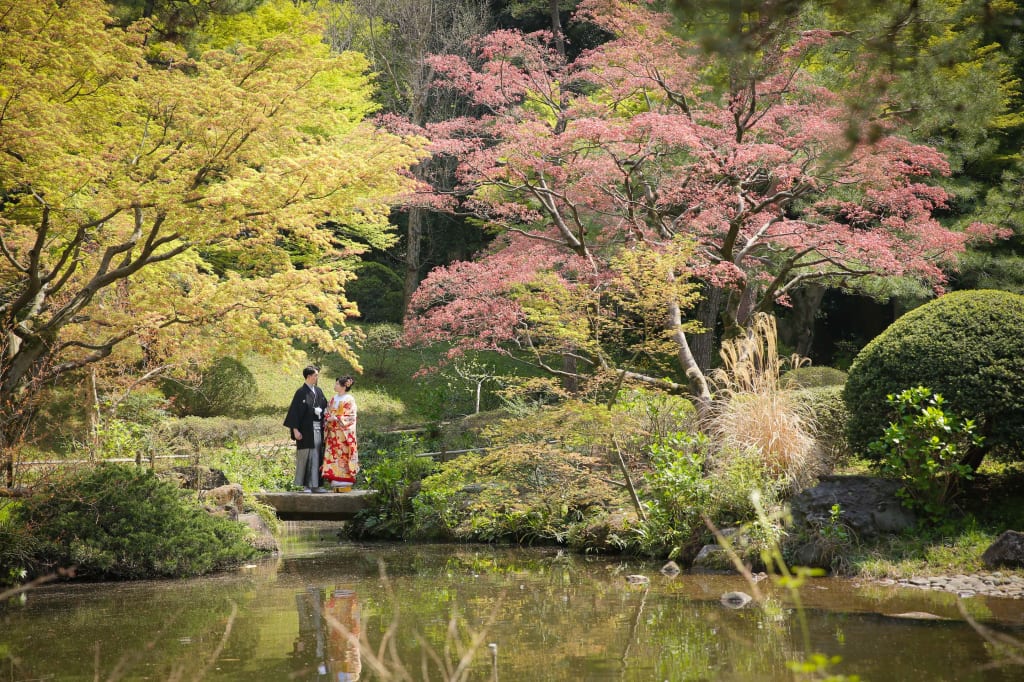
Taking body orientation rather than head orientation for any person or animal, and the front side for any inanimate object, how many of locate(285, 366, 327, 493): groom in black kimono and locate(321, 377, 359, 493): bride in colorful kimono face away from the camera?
0

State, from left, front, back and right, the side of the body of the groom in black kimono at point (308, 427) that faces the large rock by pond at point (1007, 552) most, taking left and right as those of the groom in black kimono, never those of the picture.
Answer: front

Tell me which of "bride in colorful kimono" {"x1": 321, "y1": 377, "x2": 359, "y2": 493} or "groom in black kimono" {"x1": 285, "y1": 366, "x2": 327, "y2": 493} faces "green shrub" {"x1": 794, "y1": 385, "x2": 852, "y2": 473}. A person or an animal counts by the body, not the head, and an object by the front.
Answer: the groom in black kimono

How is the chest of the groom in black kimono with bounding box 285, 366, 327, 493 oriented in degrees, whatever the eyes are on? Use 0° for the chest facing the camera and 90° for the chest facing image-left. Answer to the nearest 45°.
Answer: approximately 315°

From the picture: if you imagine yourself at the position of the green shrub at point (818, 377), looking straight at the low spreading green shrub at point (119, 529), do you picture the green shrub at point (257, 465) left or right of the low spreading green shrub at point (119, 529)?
right

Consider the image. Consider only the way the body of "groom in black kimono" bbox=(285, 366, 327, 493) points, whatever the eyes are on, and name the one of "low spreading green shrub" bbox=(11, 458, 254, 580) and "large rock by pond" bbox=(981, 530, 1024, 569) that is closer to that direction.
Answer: the large rock by pond

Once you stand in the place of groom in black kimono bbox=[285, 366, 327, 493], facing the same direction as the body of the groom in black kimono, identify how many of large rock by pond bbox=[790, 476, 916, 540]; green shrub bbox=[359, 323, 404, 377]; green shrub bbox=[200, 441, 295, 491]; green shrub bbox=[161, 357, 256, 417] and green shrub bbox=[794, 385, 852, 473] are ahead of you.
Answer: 2

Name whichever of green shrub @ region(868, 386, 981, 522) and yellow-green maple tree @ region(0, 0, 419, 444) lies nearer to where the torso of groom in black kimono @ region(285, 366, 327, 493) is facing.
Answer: the green shrub

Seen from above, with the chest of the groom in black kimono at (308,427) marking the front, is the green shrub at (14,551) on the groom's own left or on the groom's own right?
on the groom's own right

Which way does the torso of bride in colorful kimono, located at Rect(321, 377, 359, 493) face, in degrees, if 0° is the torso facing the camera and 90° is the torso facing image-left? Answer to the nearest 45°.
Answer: approximately 45°

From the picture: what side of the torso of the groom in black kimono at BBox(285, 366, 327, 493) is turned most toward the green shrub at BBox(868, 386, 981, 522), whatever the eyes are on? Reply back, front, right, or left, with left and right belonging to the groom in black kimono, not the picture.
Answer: front

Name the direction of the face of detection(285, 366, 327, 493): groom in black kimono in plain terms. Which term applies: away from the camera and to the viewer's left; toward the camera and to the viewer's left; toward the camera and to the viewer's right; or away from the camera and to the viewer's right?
toward the camera and to the viewer's right

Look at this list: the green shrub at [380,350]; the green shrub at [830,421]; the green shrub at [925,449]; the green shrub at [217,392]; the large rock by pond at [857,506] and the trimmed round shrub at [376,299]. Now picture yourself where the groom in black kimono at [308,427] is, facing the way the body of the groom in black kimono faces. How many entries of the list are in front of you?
3
